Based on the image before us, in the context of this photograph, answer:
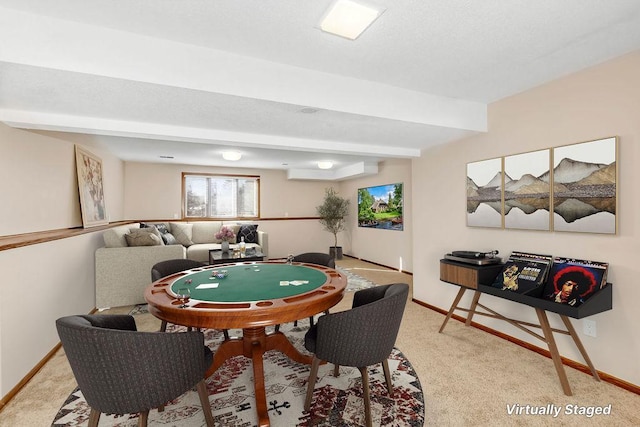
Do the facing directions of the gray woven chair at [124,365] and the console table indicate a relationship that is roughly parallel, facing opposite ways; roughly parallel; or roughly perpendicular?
roughly perpendicular

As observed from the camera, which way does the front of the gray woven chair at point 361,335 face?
facing away from the viewer and to the left of the viewer

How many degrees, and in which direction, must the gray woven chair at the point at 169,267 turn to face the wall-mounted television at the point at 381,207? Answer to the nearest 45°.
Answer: approximately 90° to its left

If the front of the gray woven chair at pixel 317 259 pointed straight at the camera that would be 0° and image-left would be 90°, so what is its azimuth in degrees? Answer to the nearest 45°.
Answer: approximately 45°

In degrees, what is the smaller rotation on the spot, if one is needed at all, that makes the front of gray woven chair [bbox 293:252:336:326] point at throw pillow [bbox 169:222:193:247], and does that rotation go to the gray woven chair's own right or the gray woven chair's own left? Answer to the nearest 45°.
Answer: approximately 90° to the gray woven chair's own right

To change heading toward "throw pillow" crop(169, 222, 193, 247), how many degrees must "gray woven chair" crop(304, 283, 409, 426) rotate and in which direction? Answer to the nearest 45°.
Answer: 0° — it already faces it

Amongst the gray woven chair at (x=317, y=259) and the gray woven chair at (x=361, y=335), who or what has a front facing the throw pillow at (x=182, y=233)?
the gray woven chair at (x=361, y=335)

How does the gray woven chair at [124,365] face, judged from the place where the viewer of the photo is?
facing away from the viewer and to the right of the viewer

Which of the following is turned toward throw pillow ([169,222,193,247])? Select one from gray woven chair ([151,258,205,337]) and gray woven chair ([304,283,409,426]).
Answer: gray woven chair ([304,283,409,426])

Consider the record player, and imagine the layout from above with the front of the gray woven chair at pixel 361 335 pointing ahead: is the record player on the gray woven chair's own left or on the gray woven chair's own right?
on the gray woven chair's own right

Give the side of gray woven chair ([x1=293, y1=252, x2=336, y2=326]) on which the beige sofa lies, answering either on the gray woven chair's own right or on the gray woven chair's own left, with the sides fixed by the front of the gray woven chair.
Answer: on the gray woven chair's own right

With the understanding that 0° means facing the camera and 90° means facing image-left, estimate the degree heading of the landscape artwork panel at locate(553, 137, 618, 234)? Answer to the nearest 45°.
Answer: approximately 45°
